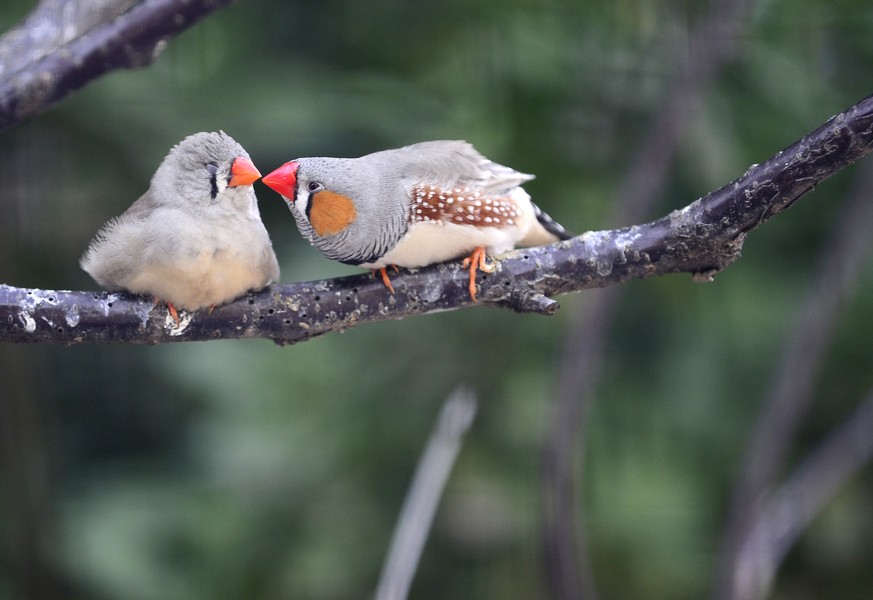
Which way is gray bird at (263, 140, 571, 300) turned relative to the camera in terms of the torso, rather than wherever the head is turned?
to the viewer's left

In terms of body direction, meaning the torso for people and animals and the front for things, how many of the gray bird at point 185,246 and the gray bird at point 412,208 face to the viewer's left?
1

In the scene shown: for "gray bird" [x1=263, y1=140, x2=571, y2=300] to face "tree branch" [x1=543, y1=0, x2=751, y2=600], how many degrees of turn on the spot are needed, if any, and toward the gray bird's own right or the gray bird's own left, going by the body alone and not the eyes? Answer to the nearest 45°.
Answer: approximately 135° to the gray bird's own right

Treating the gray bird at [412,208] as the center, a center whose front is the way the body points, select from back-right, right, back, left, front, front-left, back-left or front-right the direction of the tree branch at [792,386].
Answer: back-right

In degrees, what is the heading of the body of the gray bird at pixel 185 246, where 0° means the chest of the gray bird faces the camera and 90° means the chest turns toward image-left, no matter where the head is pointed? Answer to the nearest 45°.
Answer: approximately 315°

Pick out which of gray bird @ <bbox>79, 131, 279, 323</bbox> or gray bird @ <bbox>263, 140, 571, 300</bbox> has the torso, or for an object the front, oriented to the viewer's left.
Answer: gray bird @ <bbox>263, 140, 571, 300</bbox>
